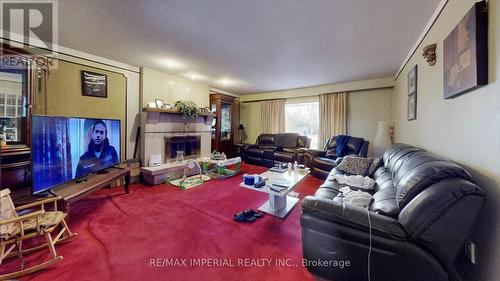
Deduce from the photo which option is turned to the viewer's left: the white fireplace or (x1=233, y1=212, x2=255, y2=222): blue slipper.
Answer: the blue slipper

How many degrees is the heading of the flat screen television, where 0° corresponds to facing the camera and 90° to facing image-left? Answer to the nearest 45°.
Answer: approximately 315°

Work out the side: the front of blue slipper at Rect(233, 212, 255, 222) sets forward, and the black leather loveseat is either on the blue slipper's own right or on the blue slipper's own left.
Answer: on the blue slipper's own right

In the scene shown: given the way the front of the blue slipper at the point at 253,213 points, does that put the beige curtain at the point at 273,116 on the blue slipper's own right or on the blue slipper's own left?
on the blue slipper's own right

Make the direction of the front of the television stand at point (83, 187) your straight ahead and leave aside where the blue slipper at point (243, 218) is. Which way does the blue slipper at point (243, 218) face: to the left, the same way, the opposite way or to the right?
the opposite way

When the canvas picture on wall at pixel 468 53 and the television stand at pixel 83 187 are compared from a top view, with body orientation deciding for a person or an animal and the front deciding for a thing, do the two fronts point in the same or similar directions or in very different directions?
very different directions

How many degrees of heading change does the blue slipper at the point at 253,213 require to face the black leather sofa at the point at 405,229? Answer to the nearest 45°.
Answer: approximately 135° to its left

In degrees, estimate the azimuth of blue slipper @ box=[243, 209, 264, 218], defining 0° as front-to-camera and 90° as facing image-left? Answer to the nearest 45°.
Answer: approximately 90°

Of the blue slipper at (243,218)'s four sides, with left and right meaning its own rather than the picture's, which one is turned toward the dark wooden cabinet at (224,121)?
right

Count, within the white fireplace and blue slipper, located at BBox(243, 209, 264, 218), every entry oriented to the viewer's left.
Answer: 1

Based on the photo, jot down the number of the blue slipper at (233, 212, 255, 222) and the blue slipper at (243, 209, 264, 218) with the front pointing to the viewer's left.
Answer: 2

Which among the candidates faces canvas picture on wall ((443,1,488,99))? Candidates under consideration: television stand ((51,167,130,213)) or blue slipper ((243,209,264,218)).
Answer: the television stand

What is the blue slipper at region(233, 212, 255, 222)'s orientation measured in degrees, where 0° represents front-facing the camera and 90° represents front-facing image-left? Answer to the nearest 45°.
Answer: approximately 90°

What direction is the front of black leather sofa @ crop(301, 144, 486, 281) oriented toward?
to the viewer's left
